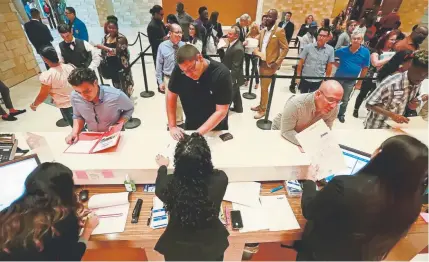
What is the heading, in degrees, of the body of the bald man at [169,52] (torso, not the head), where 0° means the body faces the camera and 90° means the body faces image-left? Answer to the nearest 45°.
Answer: approximately 315°

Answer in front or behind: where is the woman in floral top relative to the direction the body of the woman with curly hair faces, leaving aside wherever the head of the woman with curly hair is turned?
in front

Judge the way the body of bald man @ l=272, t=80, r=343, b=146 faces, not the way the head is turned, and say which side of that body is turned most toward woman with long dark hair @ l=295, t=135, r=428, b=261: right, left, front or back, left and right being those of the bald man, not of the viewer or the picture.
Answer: front

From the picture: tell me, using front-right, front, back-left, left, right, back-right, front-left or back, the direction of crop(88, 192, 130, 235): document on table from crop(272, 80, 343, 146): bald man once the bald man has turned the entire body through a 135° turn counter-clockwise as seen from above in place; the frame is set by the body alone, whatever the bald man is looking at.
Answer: back-left

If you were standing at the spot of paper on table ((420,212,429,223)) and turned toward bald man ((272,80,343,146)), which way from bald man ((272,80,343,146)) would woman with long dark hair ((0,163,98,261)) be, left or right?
left

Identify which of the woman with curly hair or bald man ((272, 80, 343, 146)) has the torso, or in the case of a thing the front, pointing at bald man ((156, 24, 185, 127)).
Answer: the woman with curly hair

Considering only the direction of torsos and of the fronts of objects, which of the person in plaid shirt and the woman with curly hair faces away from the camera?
the woman with curly hair

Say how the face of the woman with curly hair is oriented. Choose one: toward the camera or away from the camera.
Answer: away from the camera

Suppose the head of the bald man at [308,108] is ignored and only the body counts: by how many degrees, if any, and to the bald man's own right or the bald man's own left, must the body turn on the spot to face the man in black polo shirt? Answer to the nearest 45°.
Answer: approximately 135° to the bald man's own right

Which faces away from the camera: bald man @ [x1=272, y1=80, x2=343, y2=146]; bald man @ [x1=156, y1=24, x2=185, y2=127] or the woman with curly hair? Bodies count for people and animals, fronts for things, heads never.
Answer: the woman with curly hair

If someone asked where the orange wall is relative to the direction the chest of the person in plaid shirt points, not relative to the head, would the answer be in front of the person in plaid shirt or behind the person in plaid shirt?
behind

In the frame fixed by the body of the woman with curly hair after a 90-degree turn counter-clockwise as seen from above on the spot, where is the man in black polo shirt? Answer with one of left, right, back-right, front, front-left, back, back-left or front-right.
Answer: right

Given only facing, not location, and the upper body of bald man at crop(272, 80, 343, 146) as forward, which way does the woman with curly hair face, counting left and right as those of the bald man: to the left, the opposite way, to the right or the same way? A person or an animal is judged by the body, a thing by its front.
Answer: the opposite way

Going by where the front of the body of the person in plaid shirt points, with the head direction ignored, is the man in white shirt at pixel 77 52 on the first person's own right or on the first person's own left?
on the first person's own right

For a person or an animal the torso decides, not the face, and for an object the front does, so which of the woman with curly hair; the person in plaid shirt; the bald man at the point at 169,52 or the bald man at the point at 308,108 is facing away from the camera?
the woman with curly hair

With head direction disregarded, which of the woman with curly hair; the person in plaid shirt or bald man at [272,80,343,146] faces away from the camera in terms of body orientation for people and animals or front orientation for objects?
the woman with curly hair
